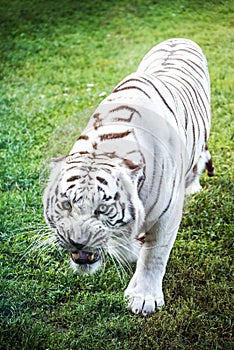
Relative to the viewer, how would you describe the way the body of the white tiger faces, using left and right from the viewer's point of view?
facing the viewer and to the left of the viewer
